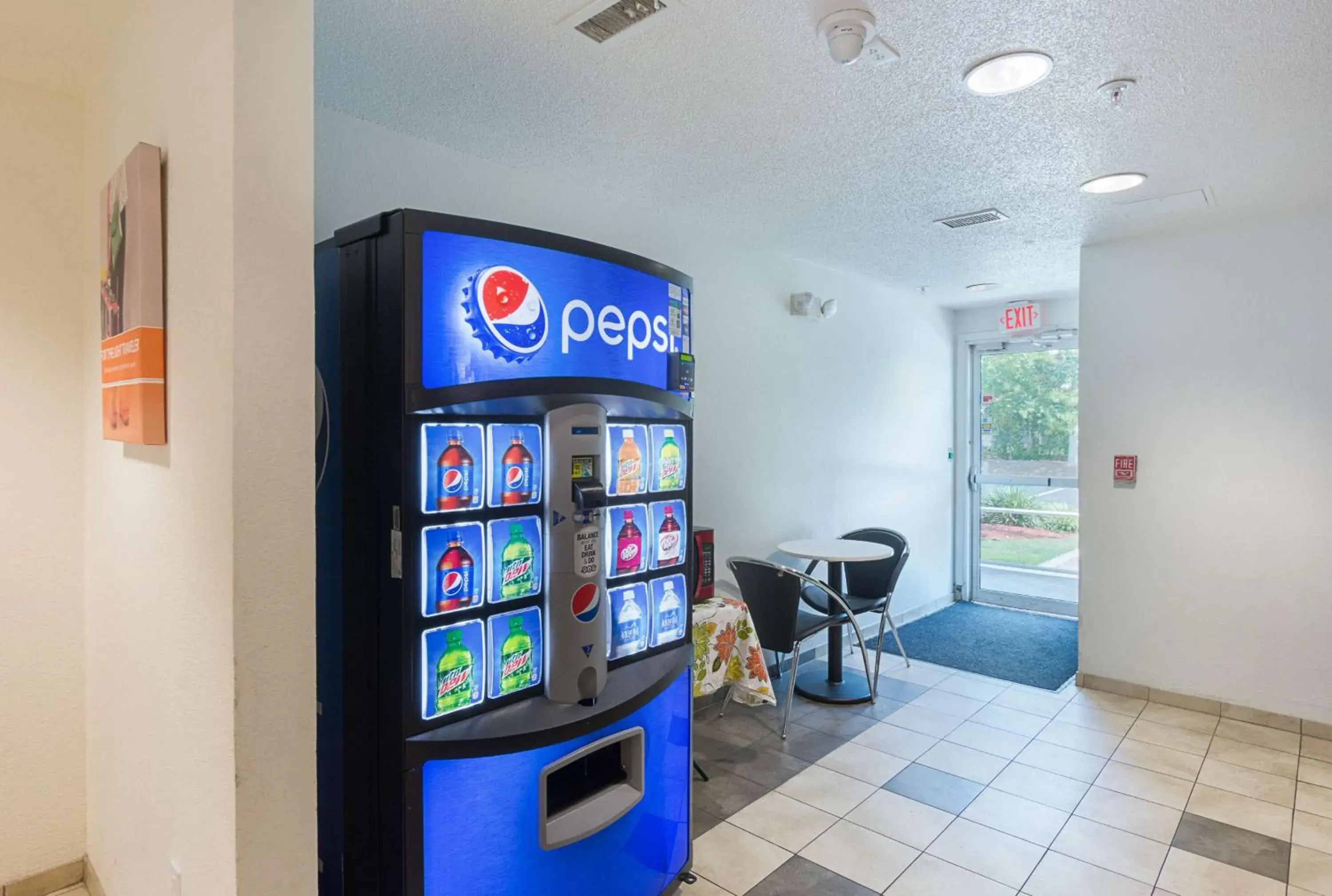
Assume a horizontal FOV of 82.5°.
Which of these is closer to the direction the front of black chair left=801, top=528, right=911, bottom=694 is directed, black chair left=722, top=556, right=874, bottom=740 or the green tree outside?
the black chair

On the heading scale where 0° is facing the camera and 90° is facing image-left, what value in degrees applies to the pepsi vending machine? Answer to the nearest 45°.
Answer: approximately 315°

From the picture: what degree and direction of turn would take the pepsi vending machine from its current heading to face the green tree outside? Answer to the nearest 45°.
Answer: approximately 90° to its left

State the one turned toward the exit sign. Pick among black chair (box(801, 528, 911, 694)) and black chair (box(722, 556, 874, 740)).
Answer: black chair (box(722, 556, 874, 740))

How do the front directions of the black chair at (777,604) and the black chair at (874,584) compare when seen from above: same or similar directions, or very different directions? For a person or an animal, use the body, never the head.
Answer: very different directions

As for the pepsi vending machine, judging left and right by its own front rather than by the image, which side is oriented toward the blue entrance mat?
left

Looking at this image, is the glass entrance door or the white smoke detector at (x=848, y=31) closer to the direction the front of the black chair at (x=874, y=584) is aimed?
the white smoke detector

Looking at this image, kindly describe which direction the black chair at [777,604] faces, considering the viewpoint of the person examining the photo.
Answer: facing away from the viewer and to the right of the viewer

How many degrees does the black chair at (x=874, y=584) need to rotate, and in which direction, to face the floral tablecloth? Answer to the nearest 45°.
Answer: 0° — it already faces it
